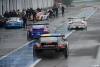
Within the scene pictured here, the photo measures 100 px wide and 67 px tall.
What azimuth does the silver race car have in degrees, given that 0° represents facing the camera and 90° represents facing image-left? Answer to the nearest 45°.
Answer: approximately 180°

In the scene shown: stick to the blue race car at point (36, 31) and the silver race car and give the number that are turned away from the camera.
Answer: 2

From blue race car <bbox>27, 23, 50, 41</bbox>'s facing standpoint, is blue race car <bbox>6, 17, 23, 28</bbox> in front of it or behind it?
in front

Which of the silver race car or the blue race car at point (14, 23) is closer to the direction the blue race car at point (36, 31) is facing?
the blue race car

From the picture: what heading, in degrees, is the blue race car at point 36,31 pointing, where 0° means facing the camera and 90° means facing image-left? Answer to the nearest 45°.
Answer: approximately 180°
